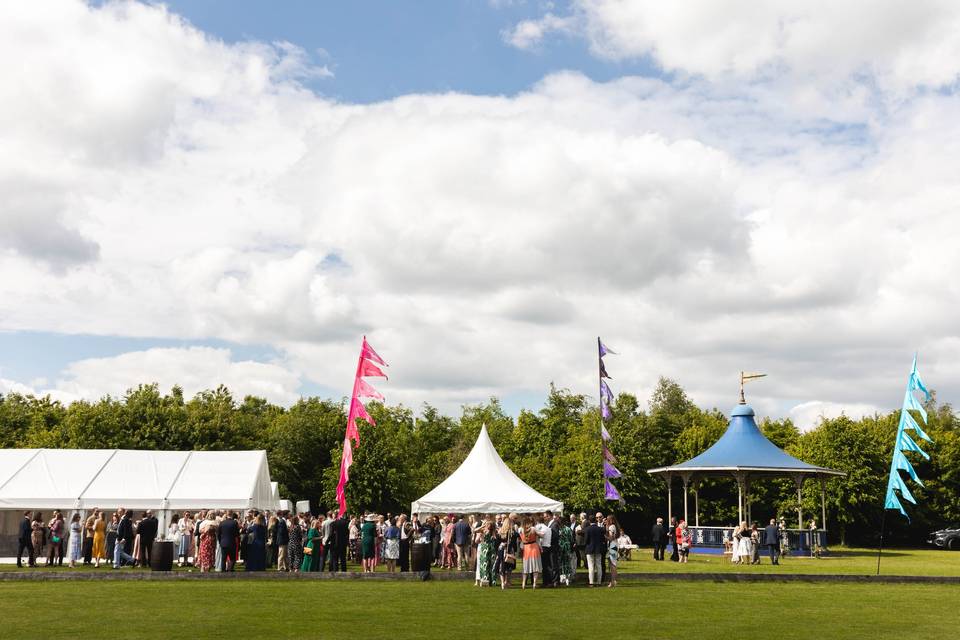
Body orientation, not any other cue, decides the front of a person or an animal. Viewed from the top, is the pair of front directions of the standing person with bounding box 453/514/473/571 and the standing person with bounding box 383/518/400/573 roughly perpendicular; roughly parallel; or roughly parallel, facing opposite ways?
roughly parallel

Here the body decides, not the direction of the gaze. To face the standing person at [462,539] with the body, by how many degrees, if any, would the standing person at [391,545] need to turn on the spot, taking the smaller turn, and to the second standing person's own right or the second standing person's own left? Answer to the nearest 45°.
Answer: approximately 45° to the second standing person's own right

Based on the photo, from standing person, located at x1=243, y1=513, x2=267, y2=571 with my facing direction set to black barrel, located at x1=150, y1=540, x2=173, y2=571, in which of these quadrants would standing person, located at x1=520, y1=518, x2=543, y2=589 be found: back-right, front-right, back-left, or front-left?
back-left

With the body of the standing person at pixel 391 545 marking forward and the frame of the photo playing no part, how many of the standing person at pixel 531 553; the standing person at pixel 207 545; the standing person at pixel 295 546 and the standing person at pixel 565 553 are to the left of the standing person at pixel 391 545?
2
